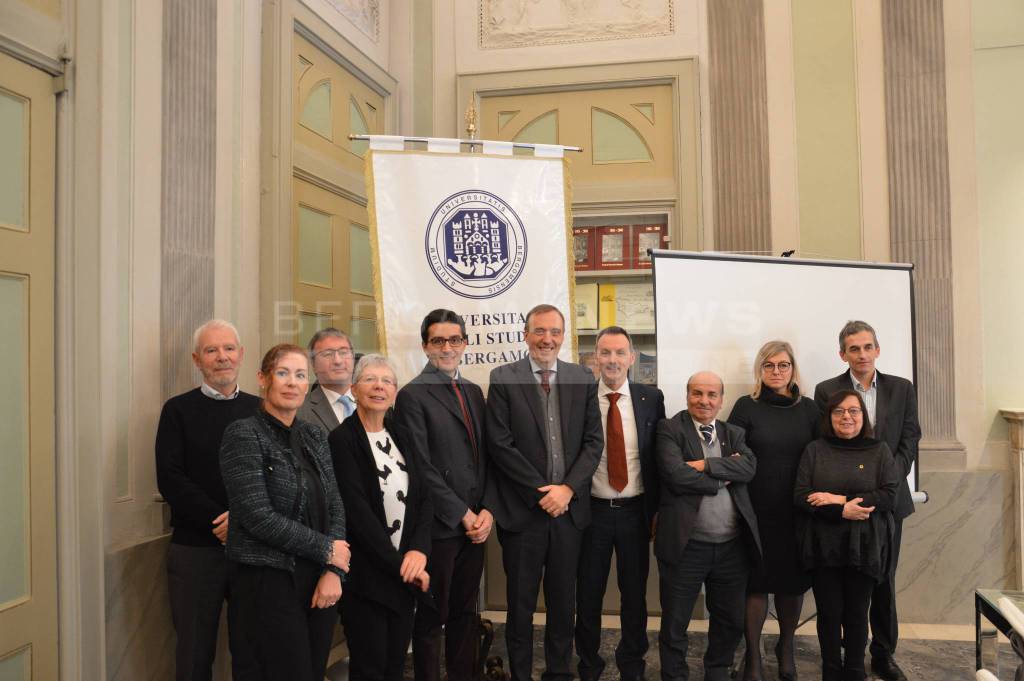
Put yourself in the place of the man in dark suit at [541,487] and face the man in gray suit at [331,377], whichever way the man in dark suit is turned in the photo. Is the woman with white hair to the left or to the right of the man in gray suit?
left

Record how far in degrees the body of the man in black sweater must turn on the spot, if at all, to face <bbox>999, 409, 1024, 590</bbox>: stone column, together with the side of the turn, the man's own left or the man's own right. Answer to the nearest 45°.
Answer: approximately 45° to the man's own left

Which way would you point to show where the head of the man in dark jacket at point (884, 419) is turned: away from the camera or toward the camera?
toward the camera

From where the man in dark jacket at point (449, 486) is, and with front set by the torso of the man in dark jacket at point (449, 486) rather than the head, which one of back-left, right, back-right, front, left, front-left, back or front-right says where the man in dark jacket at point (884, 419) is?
front-left

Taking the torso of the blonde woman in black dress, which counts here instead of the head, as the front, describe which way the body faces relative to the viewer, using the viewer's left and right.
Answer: facing the viewer

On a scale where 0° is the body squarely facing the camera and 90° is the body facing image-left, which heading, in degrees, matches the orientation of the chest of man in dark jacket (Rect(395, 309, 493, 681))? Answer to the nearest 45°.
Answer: approximately 315°

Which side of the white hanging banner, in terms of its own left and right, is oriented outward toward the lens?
front

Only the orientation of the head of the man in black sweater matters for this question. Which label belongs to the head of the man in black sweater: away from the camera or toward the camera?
toward the camera

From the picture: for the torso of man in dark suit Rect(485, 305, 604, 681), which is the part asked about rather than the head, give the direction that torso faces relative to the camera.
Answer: toward the camera

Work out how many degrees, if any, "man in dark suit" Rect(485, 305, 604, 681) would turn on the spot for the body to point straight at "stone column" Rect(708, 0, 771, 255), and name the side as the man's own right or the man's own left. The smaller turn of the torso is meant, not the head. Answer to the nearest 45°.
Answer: approximately 135° to the man's own left

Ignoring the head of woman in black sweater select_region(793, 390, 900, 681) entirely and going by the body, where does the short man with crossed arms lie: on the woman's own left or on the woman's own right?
on the woman's own right

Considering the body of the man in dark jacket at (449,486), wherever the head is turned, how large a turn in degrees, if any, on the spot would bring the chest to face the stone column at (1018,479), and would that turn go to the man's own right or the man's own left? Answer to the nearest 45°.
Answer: approximately 45° to the man's own left
